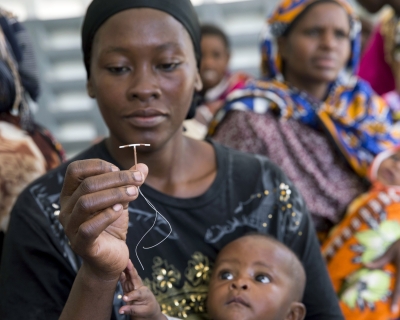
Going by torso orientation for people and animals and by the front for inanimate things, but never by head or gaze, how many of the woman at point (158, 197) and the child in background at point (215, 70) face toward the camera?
2

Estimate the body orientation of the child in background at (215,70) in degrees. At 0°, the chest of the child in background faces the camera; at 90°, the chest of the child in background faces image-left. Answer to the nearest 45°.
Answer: approximately 0°

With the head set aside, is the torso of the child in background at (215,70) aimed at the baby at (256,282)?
yes

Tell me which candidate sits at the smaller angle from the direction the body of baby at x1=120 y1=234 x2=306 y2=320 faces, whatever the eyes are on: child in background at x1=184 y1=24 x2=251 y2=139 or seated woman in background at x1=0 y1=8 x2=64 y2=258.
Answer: the seated woman in background

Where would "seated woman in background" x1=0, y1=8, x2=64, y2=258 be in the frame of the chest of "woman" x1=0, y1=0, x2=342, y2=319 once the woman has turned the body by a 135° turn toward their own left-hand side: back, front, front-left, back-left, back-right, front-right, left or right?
left

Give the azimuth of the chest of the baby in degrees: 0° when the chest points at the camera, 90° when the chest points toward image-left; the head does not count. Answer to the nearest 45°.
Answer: approximately 45°
